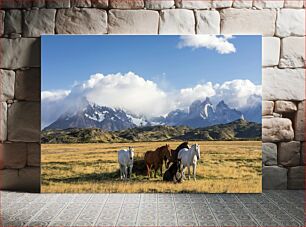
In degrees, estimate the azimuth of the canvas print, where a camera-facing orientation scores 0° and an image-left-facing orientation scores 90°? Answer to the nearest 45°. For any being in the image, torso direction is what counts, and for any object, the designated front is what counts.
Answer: approximately 0°
